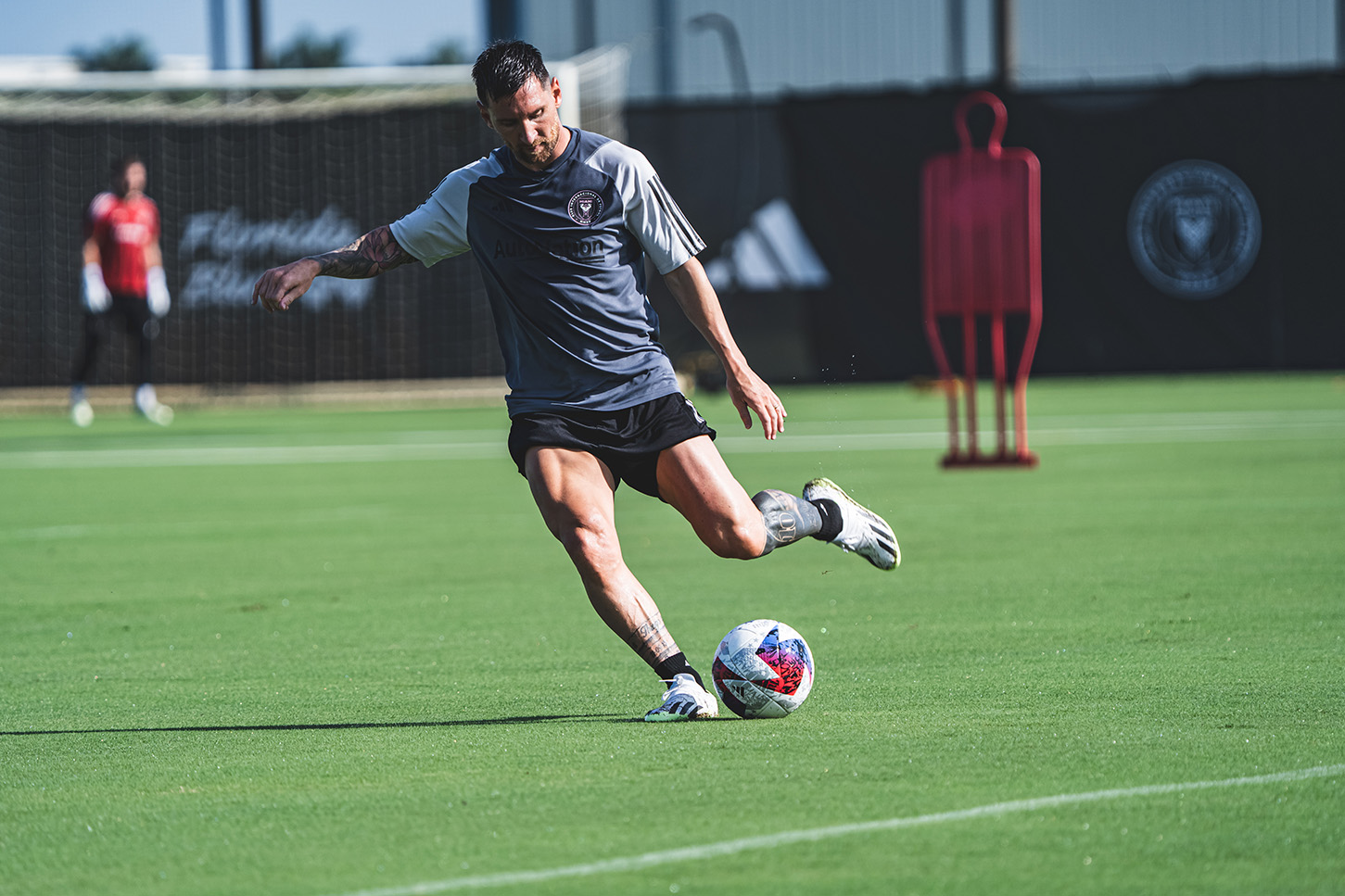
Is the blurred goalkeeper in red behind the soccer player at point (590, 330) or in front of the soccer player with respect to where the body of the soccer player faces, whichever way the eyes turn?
behind

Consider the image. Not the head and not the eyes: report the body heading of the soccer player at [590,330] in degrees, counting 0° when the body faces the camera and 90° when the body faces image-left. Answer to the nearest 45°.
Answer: approximately 0°
